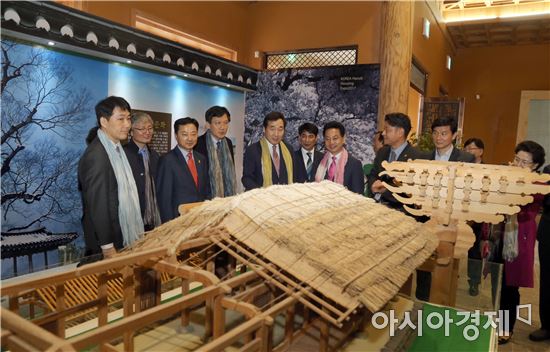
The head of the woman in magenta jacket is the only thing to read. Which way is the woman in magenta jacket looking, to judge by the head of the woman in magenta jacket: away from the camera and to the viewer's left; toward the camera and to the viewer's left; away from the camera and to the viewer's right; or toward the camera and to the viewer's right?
toward the camera and to the viewer's left

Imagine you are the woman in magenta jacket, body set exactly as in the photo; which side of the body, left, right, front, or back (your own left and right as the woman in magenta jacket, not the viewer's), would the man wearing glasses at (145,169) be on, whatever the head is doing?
front

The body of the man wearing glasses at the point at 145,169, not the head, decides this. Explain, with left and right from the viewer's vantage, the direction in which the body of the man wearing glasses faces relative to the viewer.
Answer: facing the viewer and to the right of the viewer

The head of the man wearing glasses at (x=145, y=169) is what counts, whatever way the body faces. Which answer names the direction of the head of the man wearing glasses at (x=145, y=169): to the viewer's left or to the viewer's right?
to the viewer's right

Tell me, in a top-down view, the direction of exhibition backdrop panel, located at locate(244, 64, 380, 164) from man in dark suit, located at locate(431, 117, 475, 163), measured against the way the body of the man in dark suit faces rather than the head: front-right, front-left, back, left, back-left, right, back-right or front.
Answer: right

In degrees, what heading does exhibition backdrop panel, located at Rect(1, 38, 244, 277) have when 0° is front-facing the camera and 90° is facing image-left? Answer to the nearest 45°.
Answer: approximately 315°

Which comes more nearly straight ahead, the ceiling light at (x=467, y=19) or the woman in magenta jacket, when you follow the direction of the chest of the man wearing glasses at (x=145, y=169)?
the woman in magenta jacket

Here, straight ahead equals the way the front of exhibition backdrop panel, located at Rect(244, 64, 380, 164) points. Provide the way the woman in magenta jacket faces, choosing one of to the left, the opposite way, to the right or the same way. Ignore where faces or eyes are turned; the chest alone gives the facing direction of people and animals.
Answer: to the right

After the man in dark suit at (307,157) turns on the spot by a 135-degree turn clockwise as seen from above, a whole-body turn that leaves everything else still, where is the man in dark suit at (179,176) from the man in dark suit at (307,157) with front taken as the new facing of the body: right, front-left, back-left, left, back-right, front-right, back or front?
left

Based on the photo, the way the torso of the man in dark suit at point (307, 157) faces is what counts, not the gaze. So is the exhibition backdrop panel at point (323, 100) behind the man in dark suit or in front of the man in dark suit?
behind
